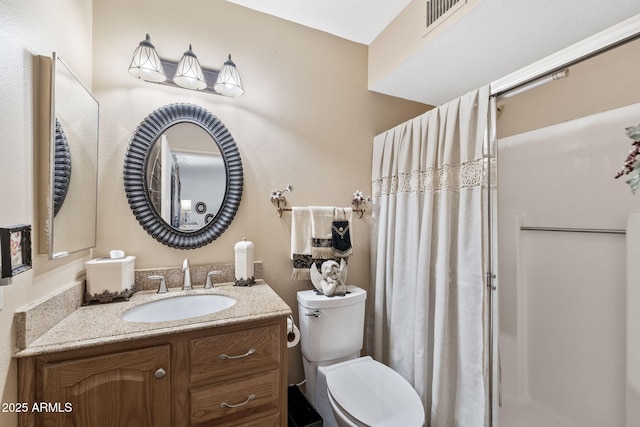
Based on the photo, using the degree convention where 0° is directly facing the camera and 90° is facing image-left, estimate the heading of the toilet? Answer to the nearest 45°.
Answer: approximately 315°

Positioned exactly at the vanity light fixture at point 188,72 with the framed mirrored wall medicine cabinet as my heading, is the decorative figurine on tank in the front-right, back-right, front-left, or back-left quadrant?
back-left

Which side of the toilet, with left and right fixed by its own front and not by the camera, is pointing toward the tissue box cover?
right

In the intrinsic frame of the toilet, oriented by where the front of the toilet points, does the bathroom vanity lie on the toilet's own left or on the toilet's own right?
on the toilet's own right

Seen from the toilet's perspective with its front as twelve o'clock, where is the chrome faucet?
The chrome faucet is roughly at 4 o'clock from the toilet.

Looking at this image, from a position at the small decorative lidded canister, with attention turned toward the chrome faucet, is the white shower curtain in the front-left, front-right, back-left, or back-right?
back-left
